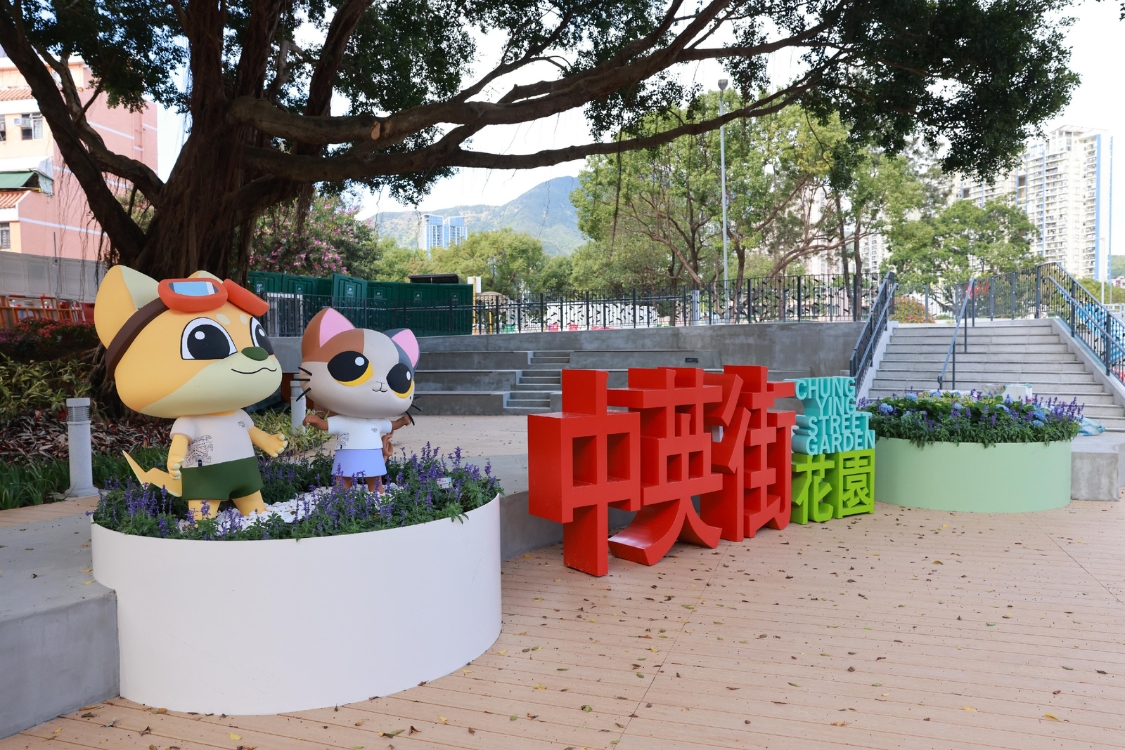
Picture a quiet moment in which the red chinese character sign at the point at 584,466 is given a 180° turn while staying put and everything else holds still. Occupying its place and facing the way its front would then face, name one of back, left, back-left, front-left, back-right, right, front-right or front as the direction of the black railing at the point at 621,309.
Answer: front-right

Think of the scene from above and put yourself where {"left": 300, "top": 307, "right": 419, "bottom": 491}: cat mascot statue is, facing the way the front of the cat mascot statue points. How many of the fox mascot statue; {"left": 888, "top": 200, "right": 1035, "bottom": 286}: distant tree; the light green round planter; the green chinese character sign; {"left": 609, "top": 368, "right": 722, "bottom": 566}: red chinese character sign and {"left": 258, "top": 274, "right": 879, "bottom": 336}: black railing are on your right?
1

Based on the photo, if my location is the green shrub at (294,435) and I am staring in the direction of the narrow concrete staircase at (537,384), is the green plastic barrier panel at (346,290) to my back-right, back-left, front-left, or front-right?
front-left

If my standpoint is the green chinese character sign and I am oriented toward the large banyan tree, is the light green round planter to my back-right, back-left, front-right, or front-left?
back-right

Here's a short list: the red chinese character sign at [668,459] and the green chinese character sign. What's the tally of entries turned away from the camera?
0

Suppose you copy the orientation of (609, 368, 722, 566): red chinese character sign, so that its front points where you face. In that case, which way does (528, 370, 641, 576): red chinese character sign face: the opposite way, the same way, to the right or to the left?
the same way

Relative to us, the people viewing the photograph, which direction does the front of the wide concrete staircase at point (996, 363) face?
facing the viewer

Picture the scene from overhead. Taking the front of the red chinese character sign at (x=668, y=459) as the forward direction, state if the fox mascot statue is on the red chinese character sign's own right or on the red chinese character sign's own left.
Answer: on the red chinese character sign's own right

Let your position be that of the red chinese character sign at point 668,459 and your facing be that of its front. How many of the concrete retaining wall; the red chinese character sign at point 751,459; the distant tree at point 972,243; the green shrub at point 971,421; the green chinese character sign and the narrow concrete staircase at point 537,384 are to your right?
0

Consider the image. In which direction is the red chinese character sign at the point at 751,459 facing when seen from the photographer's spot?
facing the viewer and to the right of the viewer

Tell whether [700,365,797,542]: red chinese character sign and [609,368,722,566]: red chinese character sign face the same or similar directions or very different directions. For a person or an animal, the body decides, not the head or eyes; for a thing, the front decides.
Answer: same or similar directions

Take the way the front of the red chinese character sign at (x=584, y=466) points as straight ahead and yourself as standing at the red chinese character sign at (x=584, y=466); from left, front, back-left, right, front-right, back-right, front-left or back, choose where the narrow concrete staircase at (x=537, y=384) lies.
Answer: back-left

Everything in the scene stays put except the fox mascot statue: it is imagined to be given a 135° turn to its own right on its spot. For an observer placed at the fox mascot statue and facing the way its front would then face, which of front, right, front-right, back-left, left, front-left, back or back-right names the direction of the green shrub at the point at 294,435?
right

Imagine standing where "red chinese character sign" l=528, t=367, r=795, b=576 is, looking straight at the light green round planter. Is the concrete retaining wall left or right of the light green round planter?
left

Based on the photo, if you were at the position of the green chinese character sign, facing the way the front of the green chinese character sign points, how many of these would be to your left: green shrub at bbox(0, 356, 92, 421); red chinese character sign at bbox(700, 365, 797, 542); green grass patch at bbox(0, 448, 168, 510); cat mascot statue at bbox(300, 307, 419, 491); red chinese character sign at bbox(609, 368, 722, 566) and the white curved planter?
0

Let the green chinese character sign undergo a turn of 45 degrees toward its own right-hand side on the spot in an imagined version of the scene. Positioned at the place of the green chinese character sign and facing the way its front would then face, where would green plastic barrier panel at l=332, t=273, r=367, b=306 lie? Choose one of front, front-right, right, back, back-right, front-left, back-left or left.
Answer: back-right

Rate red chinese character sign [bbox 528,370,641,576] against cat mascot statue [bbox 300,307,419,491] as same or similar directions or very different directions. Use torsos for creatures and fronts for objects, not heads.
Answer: same or similar directions

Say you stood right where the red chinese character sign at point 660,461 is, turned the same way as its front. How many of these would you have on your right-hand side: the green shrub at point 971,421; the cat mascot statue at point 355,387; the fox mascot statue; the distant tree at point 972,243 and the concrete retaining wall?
2

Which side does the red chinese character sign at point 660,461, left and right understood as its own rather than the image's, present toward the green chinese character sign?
left
